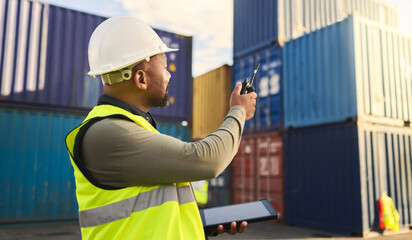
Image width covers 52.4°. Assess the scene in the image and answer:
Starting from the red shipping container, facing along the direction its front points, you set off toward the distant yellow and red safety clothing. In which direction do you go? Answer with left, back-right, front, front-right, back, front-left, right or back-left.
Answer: left

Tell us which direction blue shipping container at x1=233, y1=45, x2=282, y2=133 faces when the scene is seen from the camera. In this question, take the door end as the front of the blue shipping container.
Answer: facing the viewer and to the left of the viewer

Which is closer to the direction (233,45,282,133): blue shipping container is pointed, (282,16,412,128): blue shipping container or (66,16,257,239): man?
the man

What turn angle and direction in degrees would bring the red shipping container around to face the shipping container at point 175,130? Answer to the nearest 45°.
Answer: approximately 45° to its right

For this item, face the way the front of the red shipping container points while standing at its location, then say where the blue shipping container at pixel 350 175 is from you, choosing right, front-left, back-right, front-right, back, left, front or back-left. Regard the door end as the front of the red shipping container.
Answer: left

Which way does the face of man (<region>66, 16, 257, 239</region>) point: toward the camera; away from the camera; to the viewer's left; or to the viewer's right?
to the viewer's right

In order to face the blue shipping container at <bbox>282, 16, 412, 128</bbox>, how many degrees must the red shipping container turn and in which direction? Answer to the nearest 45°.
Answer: approximately 90° to its left

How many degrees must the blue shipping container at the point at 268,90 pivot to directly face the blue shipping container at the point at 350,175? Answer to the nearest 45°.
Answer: approximately 90° to its left
